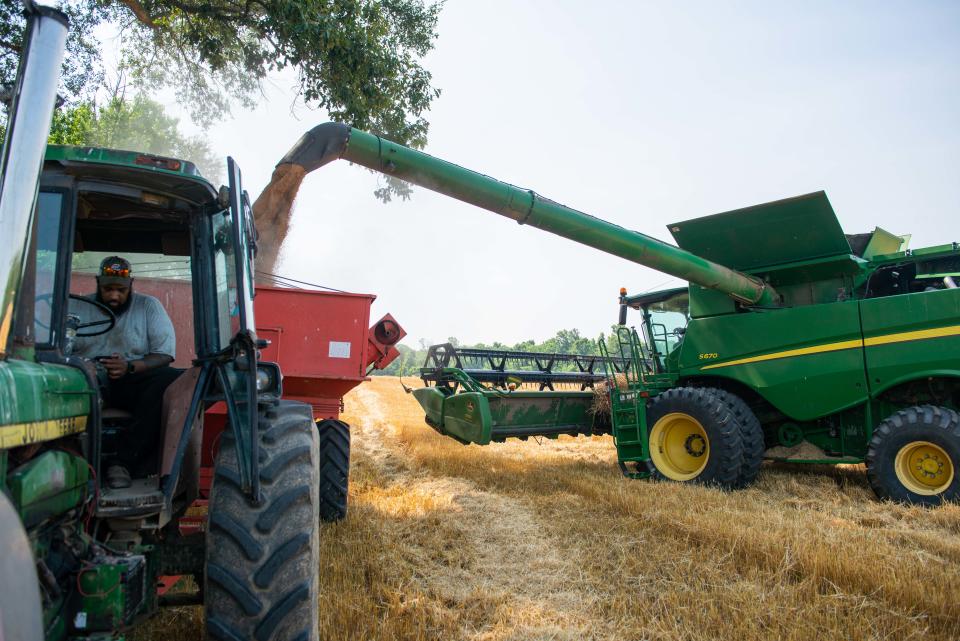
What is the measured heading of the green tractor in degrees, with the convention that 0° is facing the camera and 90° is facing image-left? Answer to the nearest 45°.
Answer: approximately 45°

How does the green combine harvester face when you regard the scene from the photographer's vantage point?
facing away from the viewer and to the left of the viewer

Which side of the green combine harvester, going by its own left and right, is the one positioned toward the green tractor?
left

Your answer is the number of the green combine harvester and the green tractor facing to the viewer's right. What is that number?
0

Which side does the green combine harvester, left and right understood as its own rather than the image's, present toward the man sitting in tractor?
left

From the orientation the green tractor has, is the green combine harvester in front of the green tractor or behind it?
behind
